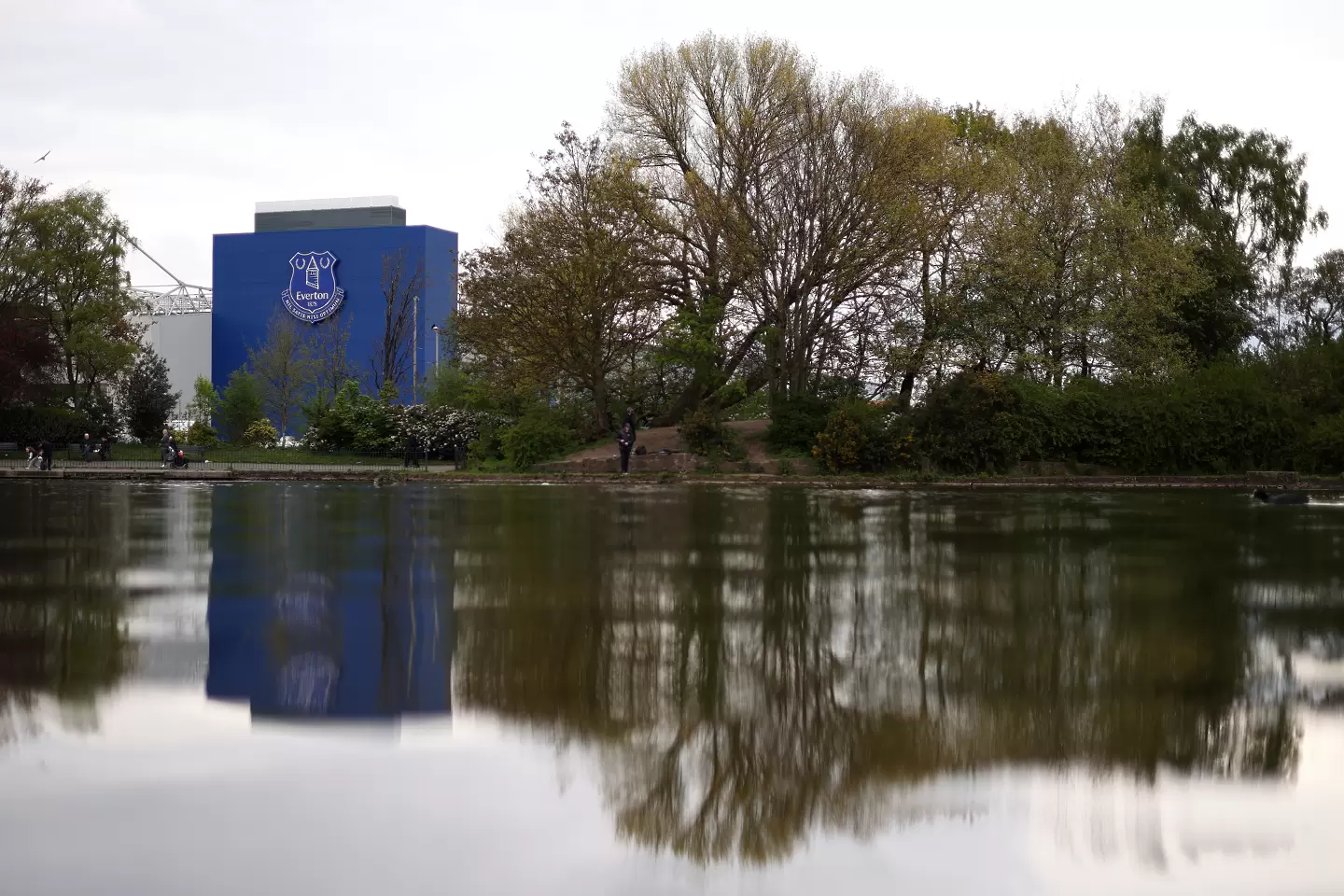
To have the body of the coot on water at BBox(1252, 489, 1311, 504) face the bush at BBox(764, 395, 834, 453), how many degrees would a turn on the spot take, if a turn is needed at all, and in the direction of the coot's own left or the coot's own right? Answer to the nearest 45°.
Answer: approximately 45° to the coot's own right

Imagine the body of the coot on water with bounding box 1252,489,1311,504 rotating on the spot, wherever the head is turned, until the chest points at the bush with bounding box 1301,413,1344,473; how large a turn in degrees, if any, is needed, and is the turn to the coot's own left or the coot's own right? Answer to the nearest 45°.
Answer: approximately 90° to the coot's own right

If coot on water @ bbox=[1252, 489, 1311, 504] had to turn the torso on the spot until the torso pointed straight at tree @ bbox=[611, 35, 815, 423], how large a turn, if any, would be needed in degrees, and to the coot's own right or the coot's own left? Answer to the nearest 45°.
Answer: approximately 45° to the coot's own right

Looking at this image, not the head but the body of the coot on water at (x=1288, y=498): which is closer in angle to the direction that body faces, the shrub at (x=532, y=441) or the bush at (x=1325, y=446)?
the shrub

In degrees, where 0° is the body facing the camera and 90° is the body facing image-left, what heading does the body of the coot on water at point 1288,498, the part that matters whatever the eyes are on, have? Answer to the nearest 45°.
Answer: approximately 90°

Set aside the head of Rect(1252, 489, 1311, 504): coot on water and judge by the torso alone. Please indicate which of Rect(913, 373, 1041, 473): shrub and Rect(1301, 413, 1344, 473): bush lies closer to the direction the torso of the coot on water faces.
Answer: the shrub
